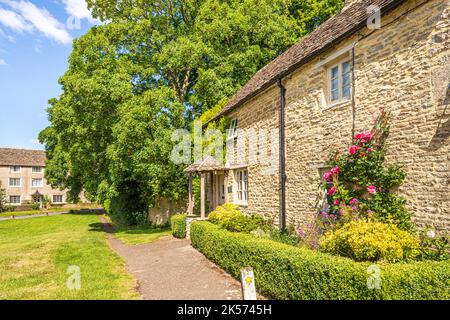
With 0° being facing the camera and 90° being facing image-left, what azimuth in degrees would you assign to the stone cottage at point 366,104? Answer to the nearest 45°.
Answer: approximately 45°

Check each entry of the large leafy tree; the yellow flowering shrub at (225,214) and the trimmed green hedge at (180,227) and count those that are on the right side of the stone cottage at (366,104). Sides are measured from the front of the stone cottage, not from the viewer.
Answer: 3

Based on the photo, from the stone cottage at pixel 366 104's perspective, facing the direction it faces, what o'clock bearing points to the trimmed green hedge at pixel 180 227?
The trimmed green hedge is roughly at 3 o'clock from the stone cottage.

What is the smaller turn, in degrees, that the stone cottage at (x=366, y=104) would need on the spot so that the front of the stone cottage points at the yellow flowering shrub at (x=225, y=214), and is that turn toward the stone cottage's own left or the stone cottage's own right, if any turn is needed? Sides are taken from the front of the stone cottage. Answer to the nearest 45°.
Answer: approximately 90° to the stone cottage's own right

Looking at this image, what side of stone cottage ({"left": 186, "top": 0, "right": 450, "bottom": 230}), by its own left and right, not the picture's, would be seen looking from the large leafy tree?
right
